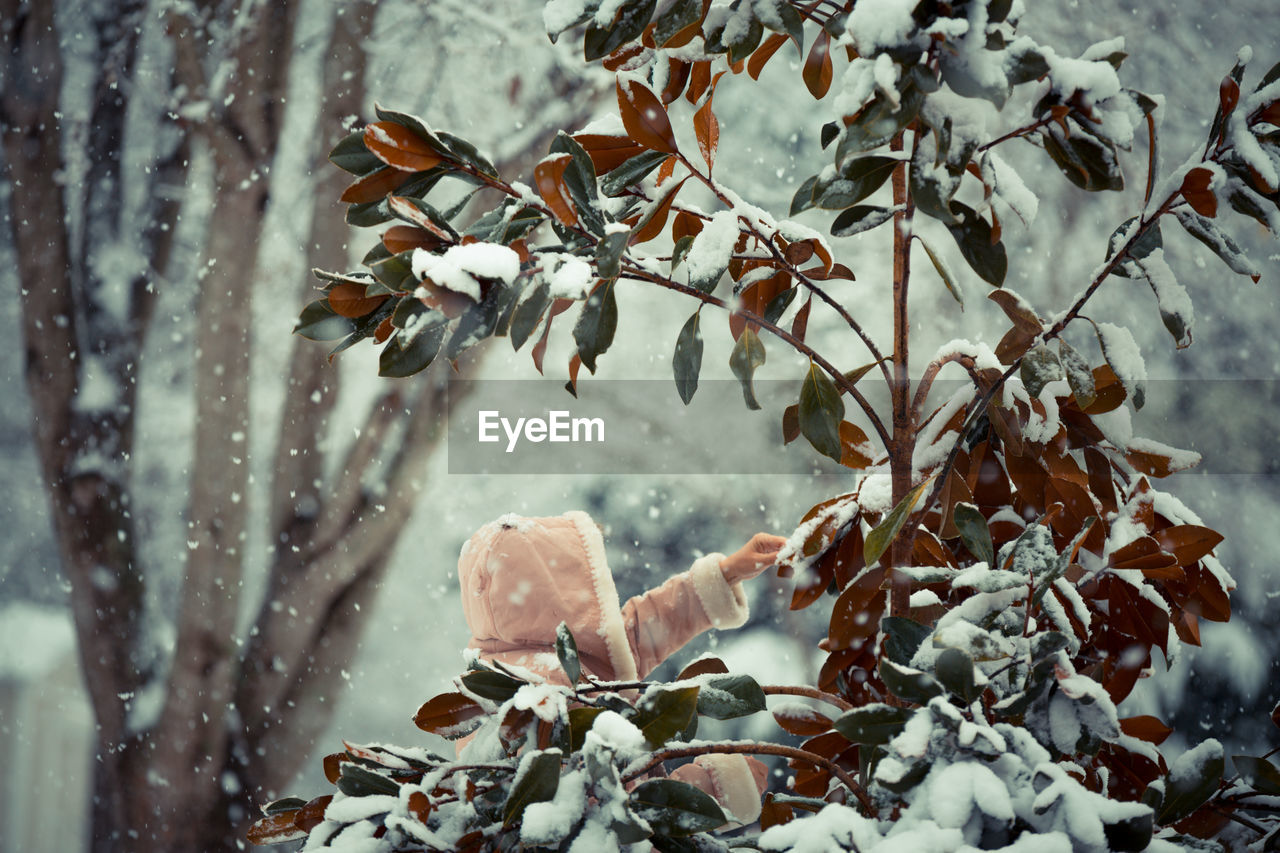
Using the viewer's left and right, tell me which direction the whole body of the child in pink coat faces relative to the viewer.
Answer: facing away from the viewer and to the right of the viewer

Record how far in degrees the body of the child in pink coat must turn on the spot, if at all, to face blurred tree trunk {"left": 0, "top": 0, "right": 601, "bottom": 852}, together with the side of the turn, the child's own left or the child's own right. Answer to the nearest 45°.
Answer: approximately 90° to the child's own left

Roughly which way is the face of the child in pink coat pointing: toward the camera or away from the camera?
away from the camera
